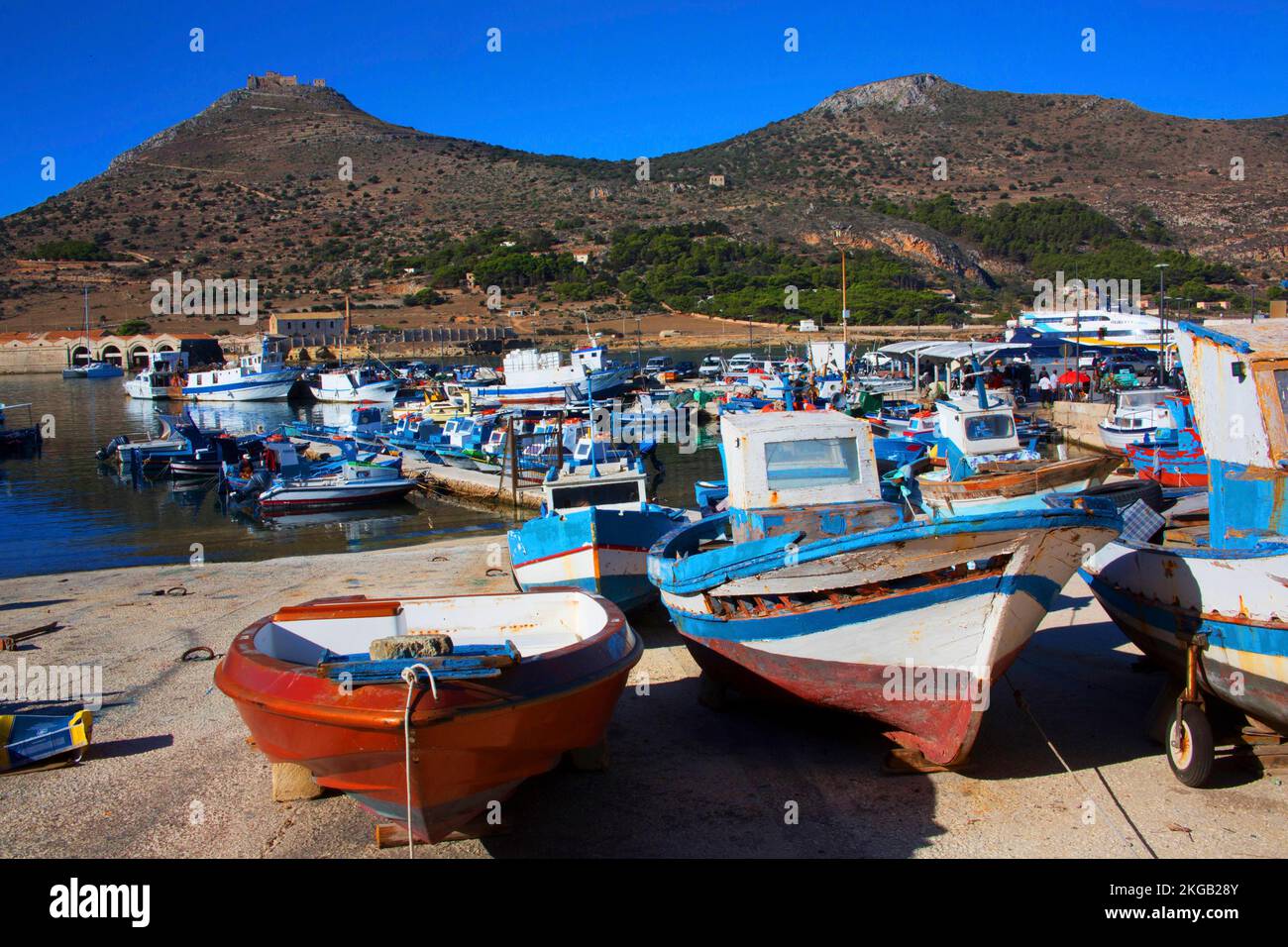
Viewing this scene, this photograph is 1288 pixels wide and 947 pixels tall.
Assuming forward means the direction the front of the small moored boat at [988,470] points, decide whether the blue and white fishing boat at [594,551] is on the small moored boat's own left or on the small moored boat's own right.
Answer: on the small moored boat's own right

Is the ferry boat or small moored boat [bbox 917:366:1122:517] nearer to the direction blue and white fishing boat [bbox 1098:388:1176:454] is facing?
the small moored boat

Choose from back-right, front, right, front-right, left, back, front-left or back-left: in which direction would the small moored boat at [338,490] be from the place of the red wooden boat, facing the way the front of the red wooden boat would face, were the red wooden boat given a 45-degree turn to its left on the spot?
back-left

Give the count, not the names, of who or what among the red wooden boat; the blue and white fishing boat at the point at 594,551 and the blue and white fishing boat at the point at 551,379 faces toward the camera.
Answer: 2

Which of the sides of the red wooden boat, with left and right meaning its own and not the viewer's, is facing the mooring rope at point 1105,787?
left

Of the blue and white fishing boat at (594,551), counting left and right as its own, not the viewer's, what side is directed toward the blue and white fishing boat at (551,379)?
back

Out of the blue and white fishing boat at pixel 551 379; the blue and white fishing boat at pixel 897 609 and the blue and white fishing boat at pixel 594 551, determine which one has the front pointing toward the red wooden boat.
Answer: the blue and white fishing boat at pixel 594 551

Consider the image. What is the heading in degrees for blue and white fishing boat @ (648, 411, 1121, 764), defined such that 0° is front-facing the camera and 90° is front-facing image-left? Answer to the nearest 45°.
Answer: approximately 315°

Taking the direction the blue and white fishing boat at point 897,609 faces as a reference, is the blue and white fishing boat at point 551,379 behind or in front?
behind

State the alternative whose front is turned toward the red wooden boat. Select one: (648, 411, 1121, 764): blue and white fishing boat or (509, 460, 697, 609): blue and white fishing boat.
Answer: (509, 460, 697, 609): blue and white fishing boat

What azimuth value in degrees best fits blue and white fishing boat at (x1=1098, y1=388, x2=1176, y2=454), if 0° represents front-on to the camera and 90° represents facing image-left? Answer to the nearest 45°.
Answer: approximately 45°

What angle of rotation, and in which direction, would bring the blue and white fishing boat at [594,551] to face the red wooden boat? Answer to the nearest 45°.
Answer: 0° — it already faces it
